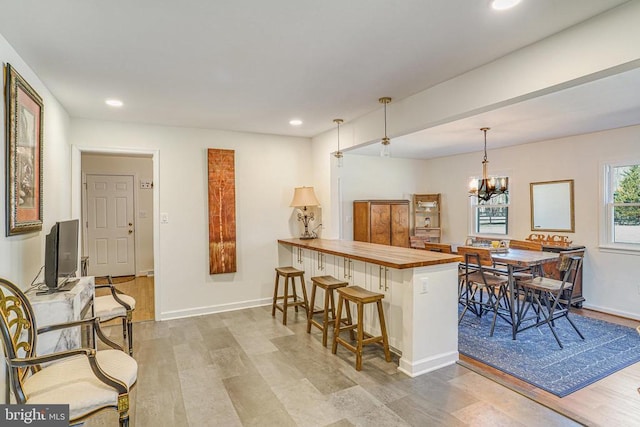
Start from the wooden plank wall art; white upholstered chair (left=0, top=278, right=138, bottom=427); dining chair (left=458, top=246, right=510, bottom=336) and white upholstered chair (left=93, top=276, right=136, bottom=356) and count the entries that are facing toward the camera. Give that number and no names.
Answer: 1

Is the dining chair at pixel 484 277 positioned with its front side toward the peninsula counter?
no

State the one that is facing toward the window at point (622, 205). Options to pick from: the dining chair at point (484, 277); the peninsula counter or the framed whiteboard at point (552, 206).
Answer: the dining chair

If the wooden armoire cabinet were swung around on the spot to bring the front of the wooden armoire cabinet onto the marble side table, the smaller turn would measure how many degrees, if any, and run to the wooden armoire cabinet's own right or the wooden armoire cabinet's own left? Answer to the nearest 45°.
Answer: approximately 90° to the wooden armoire cabinet's own right

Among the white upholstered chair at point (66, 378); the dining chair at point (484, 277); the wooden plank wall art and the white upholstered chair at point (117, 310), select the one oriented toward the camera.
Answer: the wooden plank wall art

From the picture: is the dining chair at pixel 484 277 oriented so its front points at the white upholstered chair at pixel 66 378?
no

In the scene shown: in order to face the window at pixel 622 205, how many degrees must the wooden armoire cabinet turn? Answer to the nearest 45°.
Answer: approximately 45° to its left

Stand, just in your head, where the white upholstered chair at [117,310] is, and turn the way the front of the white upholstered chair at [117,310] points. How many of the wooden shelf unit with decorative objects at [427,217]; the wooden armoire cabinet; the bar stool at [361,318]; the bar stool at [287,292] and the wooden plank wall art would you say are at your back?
0

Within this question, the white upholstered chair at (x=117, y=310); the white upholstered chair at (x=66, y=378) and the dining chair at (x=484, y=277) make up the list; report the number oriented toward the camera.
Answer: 0

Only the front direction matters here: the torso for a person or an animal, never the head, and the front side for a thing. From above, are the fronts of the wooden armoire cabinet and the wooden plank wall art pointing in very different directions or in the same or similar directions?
same or similar directions

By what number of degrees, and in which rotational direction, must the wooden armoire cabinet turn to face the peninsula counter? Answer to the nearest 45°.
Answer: approximately 45° to its right

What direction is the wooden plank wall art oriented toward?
toward the camera

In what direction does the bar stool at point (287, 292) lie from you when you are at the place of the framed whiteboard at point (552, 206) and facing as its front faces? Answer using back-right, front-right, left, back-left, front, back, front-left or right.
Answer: front

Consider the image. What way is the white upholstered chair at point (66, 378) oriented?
to the viewer's right

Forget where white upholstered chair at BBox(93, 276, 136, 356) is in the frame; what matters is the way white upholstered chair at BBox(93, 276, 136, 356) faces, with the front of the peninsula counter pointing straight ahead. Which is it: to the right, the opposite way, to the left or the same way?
the opposite way

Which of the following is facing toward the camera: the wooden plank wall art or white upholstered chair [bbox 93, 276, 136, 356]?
the wooden plank wall art

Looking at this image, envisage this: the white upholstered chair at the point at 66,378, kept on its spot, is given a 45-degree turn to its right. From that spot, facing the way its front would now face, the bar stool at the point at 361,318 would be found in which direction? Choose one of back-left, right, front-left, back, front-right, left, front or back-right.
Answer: front-left

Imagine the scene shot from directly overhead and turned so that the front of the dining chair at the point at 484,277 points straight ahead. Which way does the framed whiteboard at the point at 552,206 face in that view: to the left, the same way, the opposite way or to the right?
the opposite way

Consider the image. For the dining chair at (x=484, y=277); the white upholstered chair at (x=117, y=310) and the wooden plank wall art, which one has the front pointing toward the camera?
the wooden plank wall art

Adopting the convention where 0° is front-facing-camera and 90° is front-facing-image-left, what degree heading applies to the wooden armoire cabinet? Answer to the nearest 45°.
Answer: approximately 315°

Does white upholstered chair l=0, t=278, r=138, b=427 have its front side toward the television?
no
